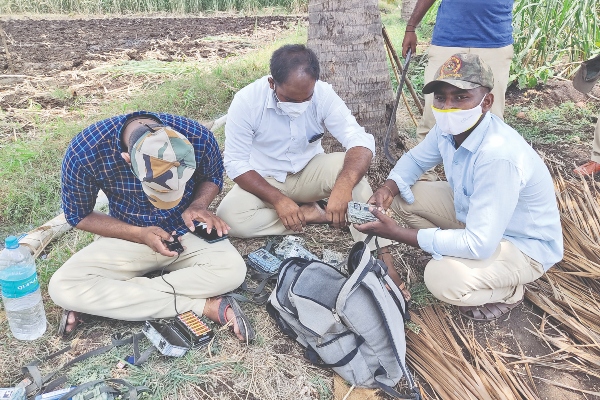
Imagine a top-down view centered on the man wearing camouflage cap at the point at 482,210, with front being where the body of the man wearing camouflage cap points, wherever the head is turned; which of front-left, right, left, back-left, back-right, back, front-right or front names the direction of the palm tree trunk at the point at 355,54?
right

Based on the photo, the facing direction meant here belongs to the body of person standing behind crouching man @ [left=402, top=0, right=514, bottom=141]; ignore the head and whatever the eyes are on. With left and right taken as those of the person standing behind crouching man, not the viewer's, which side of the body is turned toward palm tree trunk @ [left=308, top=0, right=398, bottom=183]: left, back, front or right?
right

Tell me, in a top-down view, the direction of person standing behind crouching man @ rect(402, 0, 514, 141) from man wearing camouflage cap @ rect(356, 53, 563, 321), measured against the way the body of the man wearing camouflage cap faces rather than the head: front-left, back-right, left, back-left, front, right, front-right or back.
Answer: back-right

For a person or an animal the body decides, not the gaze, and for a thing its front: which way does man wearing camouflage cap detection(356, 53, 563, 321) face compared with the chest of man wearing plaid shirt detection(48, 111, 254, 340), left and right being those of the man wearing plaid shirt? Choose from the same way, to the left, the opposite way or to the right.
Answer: to the right

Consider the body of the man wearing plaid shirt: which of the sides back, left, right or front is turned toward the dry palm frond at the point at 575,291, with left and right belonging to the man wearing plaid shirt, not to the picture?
left
